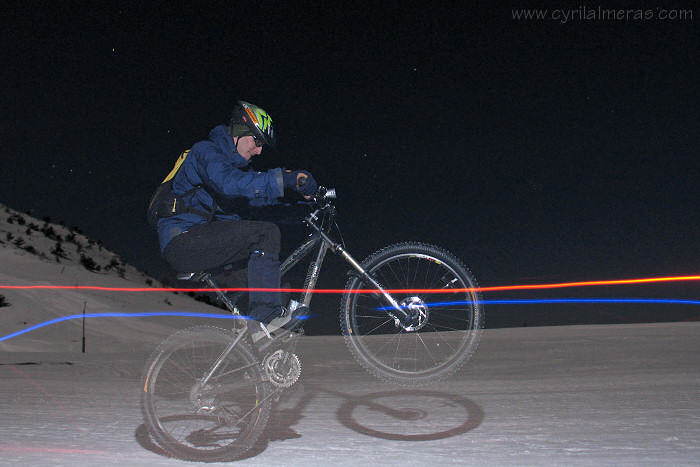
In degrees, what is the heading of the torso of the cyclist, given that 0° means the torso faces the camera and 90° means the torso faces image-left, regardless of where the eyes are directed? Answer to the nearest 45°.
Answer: approximately 270°
